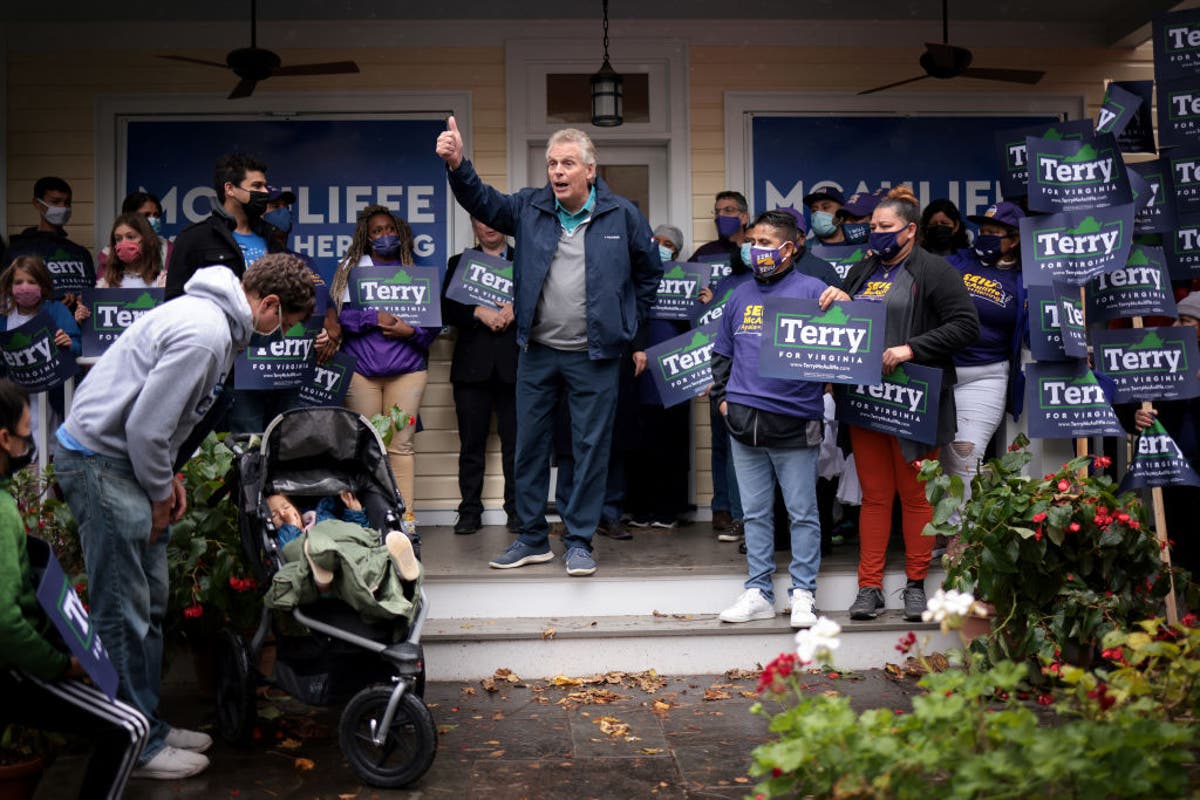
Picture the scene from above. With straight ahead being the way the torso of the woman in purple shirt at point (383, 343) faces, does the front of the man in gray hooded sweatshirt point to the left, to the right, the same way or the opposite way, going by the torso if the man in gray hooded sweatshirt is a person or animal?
to the left

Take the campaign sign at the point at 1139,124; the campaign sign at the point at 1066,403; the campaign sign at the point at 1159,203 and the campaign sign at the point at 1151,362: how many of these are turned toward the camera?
4

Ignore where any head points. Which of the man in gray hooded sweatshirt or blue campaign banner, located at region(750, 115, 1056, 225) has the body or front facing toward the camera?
the blue campaign banner

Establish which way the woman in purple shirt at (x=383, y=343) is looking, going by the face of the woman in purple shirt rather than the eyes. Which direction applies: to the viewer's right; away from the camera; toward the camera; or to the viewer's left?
toward the camera

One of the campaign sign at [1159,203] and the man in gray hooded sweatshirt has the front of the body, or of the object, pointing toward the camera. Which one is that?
the campaign sign

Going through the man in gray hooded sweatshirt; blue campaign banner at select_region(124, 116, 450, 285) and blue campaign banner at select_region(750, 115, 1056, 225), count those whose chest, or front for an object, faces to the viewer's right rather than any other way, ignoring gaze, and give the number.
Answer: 1

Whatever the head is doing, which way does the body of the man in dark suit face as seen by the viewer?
toward the camera

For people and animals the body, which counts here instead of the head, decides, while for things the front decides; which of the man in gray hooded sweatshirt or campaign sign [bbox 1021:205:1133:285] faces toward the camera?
the campaign sign

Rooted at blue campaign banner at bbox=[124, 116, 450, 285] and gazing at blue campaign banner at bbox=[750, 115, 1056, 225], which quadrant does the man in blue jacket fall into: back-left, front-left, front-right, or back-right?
front-right

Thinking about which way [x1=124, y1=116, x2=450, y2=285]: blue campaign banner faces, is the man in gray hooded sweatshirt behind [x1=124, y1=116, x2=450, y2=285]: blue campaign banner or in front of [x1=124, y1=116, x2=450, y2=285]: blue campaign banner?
in front

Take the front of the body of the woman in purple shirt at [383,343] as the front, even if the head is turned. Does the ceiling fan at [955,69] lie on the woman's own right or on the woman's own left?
on the woman's own left

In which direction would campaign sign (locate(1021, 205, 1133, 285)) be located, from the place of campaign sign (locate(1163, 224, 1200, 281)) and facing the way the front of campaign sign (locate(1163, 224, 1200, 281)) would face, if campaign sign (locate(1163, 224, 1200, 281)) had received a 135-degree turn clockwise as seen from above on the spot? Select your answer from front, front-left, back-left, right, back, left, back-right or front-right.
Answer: left

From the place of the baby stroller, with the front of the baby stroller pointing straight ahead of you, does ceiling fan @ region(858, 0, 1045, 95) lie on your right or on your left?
on your left

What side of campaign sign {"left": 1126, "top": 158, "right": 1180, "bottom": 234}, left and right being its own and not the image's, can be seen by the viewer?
front

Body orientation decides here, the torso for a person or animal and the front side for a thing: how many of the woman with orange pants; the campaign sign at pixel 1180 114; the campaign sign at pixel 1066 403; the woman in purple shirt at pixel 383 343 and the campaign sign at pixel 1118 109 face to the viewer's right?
0

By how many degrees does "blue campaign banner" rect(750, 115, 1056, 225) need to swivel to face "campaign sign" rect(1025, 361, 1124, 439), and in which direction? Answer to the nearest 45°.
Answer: approximately 45° to its left

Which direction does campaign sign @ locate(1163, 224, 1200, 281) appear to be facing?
toward the camera
